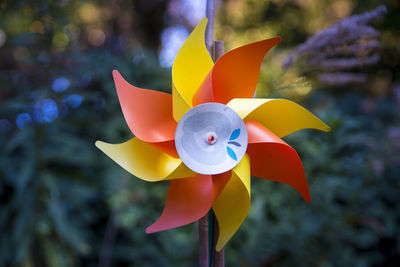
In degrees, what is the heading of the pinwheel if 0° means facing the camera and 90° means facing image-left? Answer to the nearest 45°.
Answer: approximately 0°
